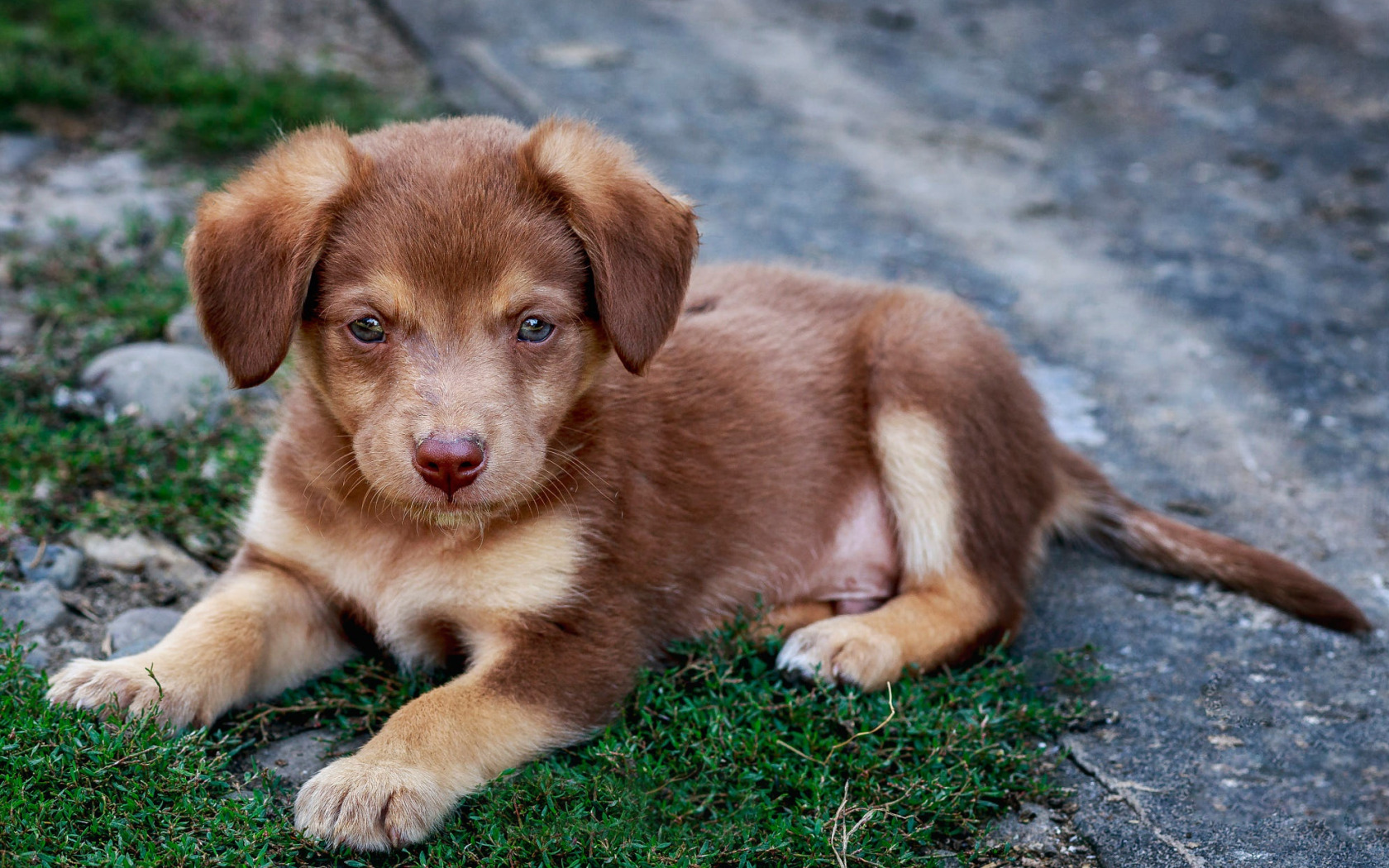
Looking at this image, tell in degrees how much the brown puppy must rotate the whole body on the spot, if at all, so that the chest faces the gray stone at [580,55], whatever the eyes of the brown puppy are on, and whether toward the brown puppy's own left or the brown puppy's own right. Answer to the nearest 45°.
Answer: approximately 135° to the brown puppy's own right

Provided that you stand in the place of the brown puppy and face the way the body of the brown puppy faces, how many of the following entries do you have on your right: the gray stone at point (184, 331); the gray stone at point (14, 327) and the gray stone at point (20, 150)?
3

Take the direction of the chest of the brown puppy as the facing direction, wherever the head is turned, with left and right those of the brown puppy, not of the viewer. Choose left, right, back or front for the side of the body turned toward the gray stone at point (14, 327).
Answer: right

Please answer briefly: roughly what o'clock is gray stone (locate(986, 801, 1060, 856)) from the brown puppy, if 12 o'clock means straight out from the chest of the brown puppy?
The gray stone is roughly at 8 o'clock from the brown puppy.

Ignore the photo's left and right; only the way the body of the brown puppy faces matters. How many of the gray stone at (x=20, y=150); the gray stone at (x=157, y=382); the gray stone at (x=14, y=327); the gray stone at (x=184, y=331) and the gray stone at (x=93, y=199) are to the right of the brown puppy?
5

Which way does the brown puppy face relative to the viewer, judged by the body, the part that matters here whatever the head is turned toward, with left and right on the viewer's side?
facing the viewer and to the left of the viewer

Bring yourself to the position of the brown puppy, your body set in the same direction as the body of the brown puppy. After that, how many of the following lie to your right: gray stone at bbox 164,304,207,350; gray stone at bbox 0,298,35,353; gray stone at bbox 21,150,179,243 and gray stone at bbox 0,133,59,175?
4

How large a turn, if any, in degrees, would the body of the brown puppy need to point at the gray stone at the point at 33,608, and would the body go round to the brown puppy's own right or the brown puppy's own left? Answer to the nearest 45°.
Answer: approximately 45° to the brown puppy's own right

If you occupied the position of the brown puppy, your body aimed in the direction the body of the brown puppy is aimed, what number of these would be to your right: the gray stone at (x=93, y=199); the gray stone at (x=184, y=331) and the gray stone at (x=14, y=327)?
3

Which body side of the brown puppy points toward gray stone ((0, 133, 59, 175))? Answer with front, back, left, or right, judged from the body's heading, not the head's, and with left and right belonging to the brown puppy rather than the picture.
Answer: right

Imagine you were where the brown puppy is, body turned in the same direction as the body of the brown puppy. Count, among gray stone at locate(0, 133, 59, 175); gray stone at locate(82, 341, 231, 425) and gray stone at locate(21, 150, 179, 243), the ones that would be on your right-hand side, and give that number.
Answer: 3

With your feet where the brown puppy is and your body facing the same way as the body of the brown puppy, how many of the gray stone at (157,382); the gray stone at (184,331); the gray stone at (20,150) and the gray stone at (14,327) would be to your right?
4
